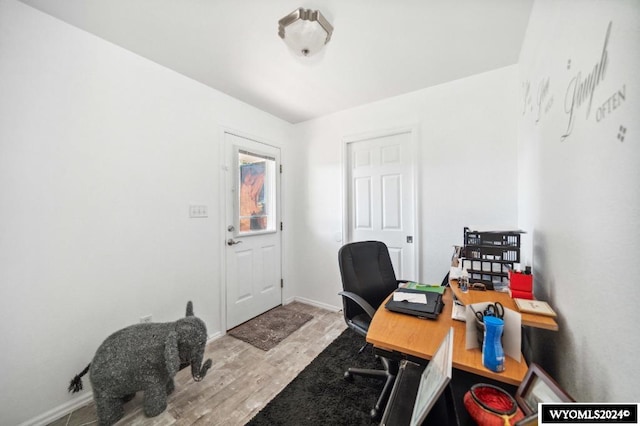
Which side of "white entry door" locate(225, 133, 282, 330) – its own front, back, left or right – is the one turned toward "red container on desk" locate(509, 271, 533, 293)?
front

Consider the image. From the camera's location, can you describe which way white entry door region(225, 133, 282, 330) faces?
facing the viewer and to the right of the viewer

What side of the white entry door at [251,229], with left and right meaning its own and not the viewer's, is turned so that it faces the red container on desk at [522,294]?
front

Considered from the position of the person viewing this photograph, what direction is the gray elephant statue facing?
facing to the right of the viewer

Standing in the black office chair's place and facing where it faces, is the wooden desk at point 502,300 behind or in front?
in front

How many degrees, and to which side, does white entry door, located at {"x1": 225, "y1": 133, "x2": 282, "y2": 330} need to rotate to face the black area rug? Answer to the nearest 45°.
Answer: approximately 45° to its right

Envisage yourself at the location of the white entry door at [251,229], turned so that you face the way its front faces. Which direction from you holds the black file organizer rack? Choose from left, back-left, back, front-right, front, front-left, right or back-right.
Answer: front

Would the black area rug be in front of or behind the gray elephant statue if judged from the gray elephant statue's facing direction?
in front

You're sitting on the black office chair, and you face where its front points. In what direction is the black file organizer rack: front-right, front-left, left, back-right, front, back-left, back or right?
front-left
